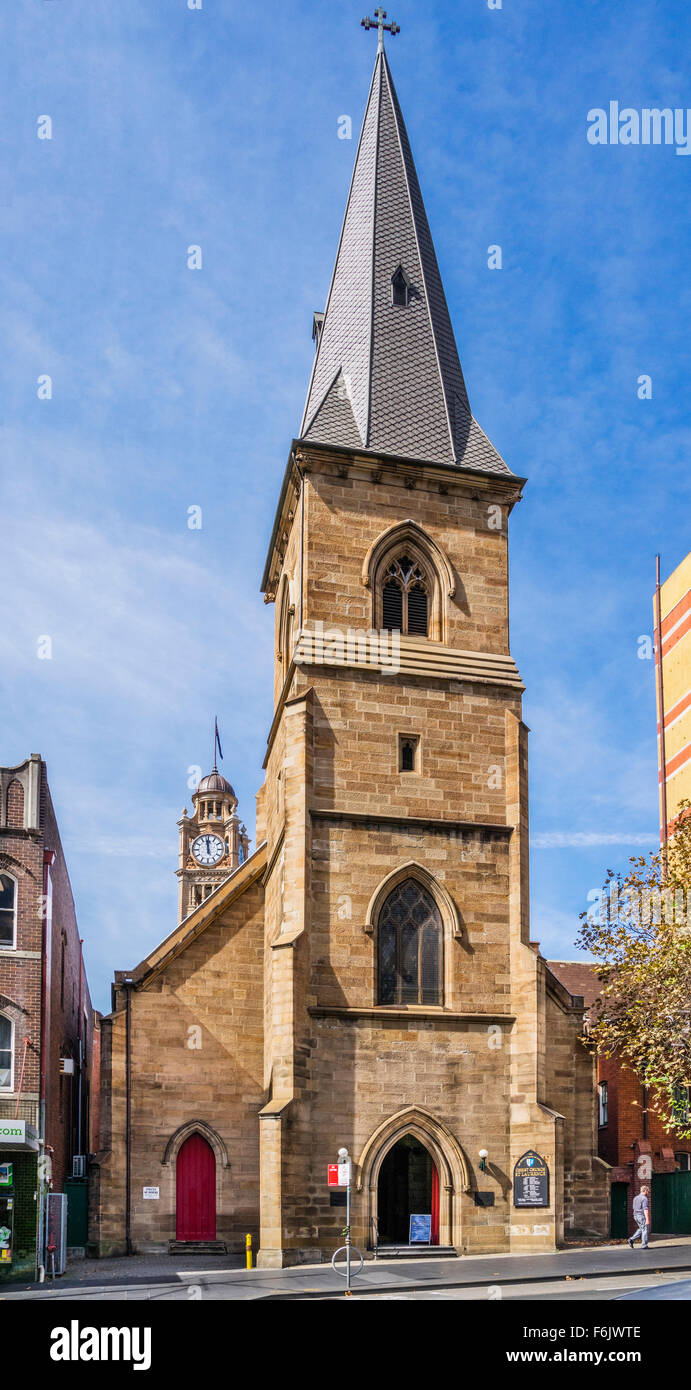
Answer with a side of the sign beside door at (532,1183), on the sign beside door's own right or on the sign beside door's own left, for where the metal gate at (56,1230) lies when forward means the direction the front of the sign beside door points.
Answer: on the sign beside door's own right

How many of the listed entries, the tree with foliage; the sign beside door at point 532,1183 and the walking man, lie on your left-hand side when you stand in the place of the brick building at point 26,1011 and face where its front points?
3

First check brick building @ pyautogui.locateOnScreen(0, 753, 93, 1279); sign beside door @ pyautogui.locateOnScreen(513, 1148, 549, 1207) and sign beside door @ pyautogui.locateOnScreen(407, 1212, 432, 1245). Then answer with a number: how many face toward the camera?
3

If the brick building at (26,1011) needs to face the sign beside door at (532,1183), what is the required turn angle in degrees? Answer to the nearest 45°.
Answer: approximately 90° to its left

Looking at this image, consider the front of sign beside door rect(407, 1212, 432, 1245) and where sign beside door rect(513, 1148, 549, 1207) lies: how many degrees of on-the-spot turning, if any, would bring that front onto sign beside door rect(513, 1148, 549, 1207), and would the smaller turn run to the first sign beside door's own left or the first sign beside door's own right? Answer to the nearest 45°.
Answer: approximately 90° to the first sign beside door's own left

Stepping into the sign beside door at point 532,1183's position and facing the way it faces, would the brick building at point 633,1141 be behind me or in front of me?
behind

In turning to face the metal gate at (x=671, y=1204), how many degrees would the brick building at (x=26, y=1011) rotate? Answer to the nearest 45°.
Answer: approximately 135° to its left

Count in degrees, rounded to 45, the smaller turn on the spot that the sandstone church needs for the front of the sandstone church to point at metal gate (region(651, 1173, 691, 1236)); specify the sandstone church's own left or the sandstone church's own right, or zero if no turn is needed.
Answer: approximately 135° to the sandstone church's own left

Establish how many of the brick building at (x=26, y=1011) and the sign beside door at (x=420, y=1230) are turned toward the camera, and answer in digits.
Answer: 2
